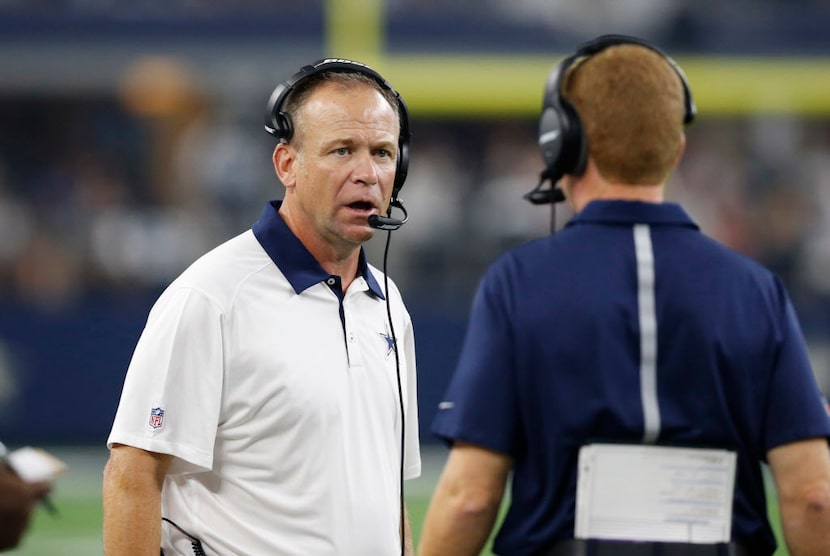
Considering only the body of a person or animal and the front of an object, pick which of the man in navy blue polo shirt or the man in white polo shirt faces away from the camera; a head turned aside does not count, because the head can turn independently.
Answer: the man in navy blue polo shirt

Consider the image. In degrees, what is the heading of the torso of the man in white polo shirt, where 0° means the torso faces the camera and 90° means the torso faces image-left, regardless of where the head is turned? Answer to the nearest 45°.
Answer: approximately 315°

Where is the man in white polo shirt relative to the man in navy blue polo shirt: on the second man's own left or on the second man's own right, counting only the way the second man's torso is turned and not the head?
on the second man's own left

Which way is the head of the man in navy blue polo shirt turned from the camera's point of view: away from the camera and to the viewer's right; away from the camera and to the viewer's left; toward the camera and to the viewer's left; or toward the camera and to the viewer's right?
away from the camera and to the viewer's left

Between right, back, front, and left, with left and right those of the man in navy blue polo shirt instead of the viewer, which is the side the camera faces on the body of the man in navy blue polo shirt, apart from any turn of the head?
back

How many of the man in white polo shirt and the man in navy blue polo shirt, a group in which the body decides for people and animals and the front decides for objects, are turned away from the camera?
1

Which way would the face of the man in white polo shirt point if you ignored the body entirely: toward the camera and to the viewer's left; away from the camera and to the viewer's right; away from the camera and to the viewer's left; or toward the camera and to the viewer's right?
toward the camera and to the viewer's right
